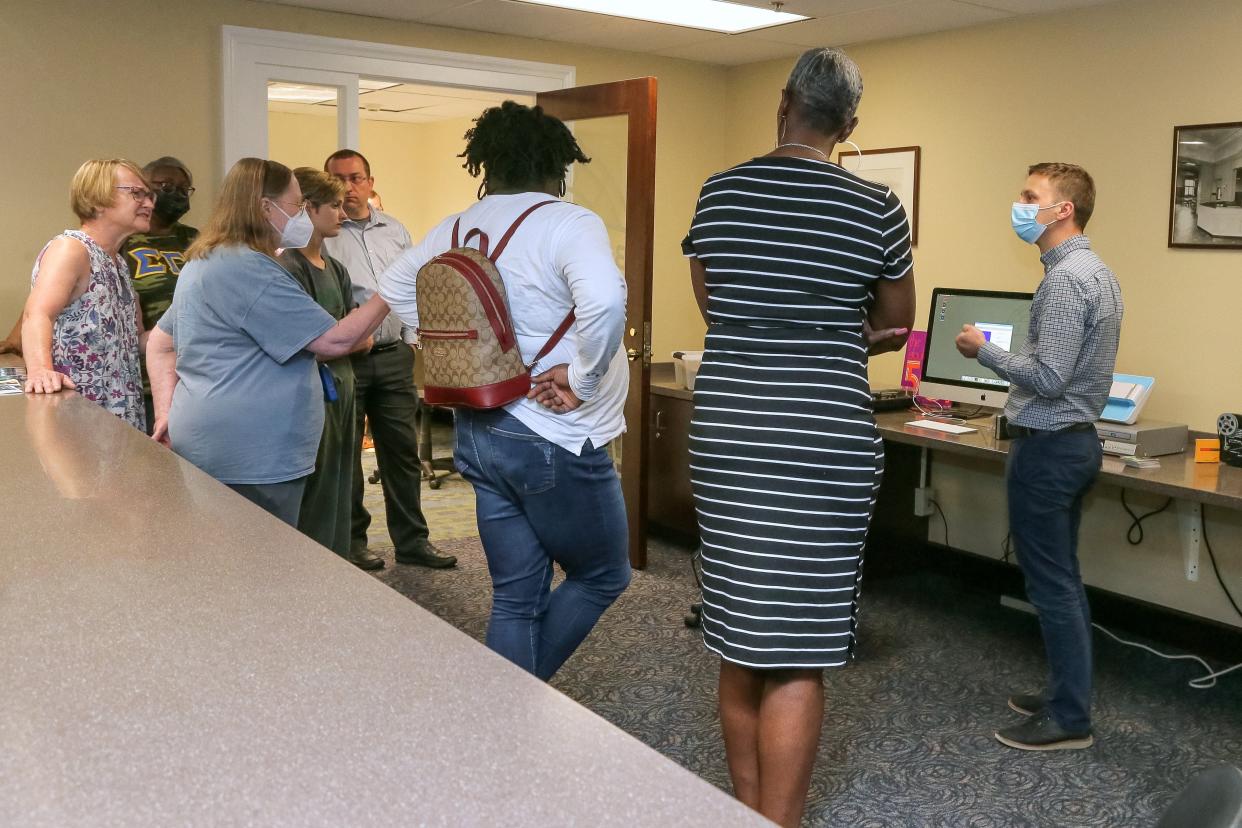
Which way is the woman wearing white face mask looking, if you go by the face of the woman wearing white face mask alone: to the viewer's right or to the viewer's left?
to the viewer's right

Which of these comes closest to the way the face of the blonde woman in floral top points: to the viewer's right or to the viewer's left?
to the viewer's right

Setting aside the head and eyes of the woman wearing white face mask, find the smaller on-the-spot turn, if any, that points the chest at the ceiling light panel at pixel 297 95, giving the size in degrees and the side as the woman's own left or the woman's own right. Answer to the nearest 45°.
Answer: approximately 45° to the woman's own left

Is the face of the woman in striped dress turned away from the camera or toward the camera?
away from the camera

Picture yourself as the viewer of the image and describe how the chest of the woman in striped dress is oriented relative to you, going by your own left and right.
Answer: facing away from the viewer

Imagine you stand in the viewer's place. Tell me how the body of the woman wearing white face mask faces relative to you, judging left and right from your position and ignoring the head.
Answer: facing away from the viewer and to the right of the viewer

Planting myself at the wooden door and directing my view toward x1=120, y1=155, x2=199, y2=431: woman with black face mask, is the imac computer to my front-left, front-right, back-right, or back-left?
back-left

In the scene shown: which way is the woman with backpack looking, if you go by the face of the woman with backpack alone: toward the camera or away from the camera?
away from the camera

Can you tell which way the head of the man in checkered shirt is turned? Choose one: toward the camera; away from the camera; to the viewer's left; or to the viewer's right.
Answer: to the viewer's left

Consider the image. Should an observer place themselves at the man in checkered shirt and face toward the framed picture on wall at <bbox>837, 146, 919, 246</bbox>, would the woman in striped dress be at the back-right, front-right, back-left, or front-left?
back-left

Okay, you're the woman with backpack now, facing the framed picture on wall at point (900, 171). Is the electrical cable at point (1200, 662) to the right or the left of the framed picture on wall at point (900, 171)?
right

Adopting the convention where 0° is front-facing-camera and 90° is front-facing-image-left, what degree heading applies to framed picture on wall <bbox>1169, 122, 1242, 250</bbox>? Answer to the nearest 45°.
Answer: approximately 45°

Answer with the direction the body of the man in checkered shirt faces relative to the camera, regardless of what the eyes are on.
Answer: to the viewer's left
